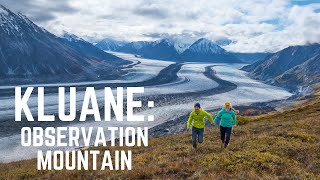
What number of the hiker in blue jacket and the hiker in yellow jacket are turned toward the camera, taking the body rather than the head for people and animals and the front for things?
2

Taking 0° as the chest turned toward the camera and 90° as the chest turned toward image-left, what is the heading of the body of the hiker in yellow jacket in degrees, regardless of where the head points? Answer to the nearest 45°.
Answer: approximately 0°

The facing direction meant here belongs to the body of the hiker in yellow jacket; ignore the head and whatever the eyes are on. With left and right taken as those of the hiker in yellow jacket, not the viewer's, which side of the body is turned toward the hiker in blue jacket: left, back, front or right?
left

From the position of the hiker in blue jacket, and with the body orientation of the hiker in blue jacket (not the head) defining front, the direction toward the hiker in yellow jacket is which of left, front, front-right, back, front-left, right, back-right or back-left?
right

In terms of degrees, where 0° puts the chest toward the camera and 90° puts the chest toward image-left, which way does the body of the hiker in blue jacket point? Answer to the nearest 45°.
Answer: approximately 0°
